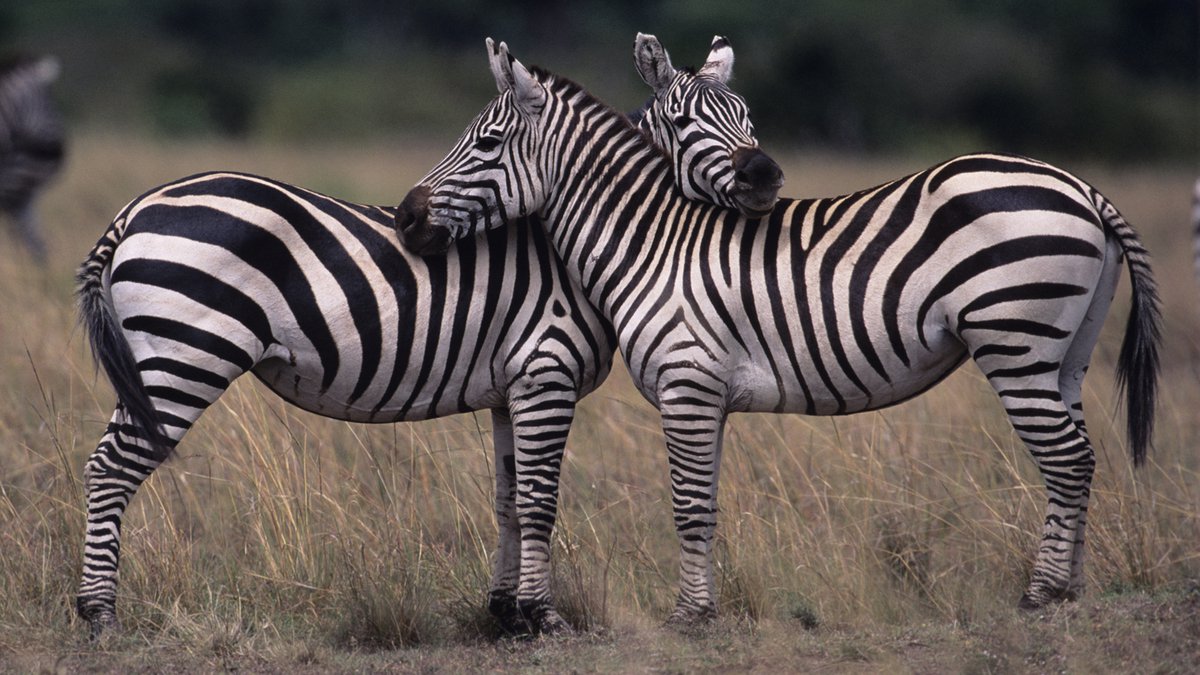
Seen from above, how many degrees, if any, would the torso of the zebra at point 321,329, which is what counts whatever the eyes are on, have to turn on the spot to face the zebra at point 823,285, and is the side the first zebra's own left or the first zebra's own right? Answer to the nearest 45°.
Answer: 0° — it already faces it

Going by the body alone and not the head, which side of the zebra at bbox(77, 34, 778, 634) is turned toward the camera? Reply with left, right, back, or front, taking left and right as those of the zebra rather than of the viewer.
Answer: right

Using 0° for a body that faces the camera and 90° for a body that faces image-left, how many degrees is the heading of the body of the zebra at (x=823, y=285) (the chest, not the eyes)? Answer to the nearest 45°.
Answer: approximately 90°

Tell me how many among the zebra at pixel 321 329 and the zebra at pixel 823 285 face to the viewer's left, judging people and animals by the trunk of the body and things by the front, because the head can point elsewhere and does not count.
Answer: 1

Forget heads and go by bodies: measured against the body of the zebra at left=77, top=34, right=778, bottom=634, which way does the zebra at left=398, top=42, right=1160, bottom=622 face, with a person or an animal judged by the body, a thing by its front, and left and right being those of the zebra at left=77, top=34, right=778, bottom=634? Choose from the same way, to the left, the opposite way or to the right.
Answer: the opposite way

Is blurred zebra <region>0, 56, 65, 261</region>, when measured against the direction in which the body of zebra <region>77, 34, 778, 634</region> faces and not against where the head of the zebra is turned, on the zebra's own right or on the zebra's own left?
on the zebra's own left
